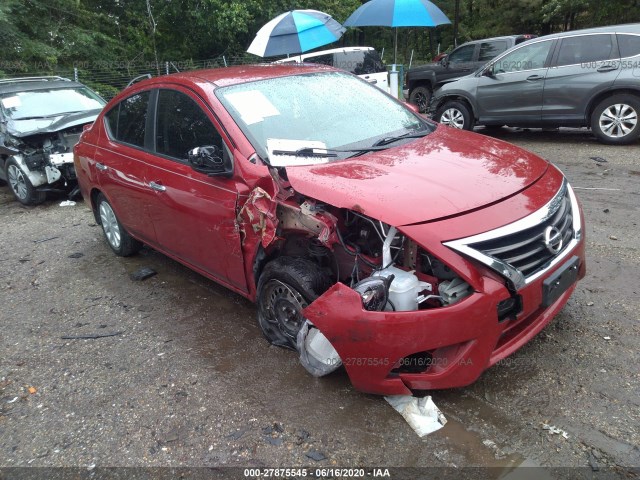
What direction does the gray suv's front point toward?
to the viewer's left

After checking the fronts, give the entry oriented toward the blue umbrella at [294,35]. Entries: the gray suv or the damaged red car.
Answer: the gray suv

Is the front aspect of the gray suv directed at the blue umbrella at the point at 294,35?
yes

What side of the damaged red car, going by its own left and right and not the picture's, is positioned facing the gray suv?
left

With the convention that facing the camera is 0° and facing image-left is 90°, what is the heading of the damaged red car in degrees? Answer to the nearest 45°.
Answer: approximately 315°

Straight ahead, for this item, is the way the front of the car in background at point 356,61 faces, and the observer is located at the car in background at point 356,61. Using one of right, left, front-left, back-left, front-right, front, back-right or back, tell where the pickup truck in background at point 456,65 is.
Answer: back-right

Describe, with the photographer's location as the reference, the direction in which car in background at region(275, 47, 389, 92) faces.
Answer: facing to the left of the viewer

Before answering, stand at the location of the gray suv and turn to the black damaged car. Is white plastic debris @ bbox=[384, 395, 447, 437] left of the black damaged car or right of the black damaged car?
left

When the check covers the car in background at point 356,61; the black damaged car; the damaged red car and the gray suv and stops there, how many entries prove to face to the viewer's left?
2

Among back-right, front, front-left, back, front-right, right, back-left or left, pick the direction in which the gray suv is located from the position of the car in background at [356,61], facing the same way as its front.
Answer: back-left

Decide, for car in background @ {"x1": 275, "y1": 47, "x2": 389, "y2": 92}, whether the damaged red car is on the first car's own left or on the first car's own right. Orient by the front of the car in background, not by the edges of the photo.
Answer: on the first car's own left

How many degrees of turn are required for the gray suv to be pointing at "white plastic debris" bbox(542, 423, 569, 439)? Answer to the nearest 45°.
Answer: approximately 90° to its left

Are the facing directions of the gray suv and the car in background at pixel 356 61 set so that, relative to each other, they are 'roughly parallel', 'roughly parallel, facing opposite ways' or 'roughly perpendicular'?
roughly parallel

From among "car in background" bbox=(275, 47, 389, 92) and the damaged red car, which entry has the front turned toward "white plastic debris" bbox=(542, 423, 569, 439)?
the damaged red car

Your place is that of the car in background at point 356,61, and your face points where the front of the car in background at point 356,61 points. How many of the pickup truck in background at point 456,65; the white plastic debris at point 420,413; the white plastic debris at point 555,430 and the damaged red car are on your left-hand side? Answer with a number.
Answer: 3

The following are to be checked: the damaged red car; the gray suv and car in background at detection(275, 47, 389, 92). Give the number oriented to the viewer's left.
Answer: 2
